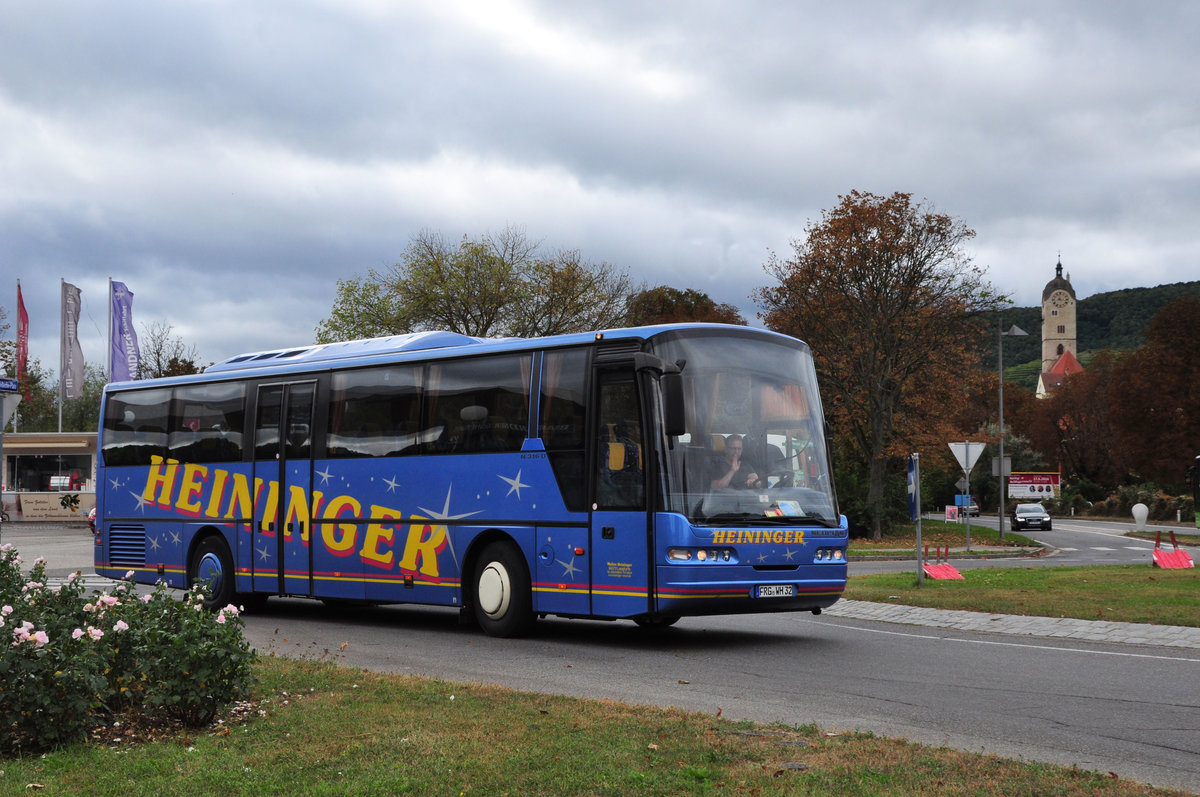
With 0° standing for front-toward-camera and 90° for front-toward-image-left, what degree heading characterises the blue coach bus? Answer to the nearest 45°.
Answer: approximately 315°

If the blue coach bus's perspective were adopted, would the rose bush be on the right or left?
on its right

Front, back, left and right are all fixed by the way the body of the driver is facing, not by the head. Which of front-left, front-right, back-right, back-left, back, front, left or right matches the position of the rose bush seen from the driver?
right

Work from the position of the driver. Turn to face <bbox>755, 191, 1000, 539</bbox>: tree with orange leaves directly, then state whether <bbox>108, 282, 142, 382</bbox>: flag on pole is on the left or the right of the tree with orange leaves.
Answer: left

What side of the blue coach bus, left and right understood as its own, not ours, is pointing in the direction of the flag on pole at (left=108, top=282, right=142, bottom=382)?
back

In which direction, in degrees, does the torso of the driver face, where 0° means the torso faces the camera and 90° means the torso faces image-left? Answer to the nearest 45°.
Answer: approximately 315°

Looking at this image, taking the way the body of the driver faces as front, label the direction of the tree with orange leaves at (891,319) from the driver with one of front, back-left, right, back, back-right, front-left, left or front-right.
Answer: back-left

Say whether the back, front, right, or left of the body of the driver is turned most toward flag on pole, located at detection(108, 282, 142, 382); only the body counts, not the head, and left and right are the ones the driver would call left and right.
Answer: back

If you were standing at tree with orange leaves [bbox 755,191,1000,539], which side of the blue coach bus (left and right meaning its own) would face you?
left
